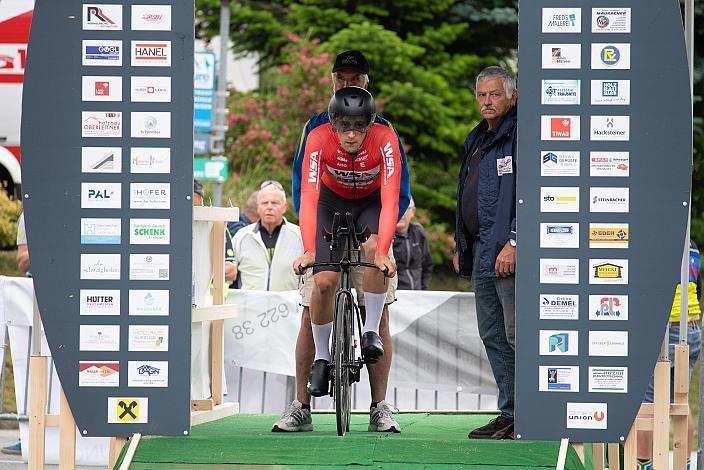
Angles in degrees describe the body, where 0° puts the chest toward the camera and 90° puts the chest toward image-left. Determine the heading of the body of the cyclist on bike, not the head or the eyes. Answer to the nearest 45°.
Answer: approximately 0°

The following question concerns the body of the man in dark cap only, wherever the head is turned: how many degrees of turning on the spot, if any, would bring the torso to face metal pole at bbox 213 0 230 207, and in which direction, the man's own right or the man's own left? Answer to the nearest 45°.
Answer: approximately 180°

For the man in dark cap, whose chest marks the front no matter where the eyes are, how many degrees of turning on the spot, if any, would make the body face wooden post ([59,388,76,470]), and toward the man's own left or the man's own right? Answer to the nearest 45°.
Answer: approximately 45° to the man's own right

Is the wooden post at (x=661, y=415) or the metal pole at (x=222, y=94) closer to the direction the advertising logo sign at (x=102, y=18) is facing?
the wooden post

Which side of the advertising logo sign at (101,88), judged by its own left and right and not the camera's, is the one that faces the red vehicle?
back

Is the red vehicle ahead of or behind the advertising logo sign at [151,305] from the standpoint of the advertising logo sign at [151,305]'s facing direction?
behind

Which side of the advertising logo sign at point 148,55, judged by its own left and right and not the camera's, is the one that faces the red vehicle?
back

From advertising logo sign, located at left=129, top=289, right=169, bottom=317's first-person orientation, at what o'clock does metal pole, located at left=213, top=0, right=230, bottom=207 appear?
The metal pole is roughly at 6 o'clock from the advertising logo sign.

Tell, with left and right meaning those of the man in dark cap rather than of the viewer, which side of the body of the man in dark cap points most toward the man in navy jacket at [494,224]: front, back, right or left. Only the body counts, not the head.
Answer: left
